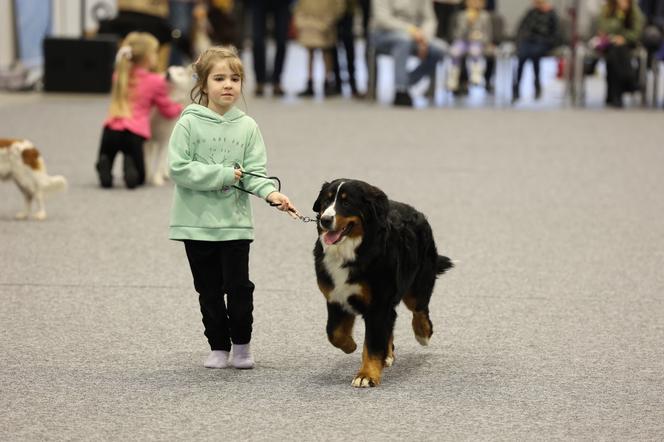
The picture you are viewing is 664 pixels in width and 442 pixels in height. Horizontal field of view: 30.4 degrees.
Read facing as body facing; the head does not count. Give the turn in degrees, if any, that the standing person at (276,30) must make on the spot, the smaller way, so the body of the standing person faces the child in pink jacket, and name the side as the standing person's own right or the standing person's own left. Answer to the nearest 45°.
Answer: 0° — they already face them

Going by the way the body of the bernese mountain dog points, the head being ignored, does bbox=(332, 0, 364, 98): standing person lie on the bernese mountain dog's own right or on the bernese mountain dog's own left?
on the bernese mountain dog's own right

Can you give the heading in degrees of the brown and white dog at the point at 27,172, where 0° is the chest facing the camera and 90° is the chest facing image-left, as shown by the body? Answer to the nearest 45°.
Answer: approximately 90°

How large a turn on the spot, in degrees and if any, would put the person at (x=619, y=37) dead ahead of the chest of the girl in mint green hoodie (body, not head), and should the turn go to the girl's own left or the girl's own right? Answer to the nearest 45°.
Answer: approximately 135° to the girl's own left

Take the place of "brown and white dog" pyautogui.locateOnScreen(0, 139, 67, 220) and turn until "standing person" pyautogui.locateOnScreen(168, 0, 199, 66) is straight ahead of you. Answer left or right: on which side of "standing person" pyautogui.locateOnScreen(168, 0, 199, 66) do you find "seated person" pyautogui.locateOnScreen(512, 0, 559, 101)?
right

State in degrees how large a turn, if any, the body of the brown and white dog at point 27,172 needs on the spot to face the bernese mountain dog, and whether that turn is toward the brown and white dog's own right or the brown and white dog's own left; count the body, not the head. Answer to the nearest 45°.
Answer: approximately 90° to the brown and white dog's own left

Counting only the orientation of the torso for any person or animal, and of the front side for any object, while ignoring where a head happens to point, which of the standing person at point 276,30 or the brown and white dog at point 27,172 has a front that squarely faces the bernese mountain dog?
the standing person

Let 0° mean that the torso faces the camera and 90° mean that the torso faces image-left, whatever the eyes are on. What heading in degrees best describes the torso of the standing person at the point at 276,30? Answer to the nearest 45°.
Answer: approximately 0°

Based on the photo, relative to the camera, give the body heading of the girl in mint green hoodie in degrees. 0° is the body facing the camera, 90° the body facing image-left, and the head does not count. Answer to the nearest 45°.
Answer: approximately 0°

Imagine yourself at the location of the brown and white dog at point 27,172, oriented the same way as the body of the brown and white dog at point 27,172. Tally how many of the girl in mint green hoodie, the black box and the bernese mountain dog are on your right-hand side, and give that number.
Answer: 1

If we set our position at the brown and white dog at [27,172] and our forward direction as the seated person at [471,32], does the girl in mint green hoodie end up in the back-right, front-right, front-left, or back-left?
back-right

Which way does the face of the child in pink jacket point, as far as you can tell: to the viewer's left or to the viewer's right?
to the viewer's right

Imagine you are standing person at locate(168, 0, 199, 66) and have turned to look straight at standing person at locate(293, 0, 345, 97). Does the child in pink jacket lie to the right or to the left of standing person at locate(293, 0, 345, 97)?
right
